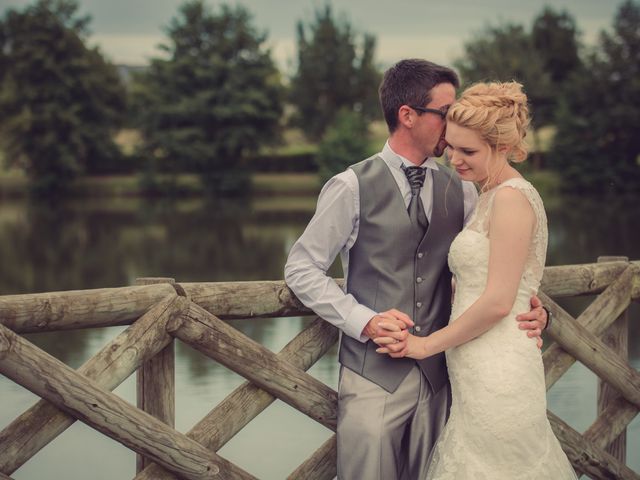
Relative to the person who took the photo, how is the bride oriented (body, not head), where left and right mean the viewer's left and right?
facing to the left of the viewer

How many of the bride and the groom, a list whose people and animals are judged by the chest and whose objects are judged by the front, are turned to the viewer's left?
1

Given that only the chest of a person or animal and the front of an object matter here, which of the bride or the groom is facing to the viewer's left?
the bride

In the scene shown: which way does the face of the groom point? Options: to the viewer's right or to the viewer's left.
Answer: to the viewer's right

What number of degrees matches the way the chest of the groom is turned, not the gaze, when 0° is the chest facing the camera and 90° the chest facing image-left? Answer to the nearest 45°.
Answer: approximately 315°

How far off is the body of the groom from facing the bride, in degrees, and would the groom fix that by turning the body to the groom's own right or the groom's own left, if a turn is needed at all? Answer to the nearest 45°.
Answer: approximately 45° to the groom's own left
